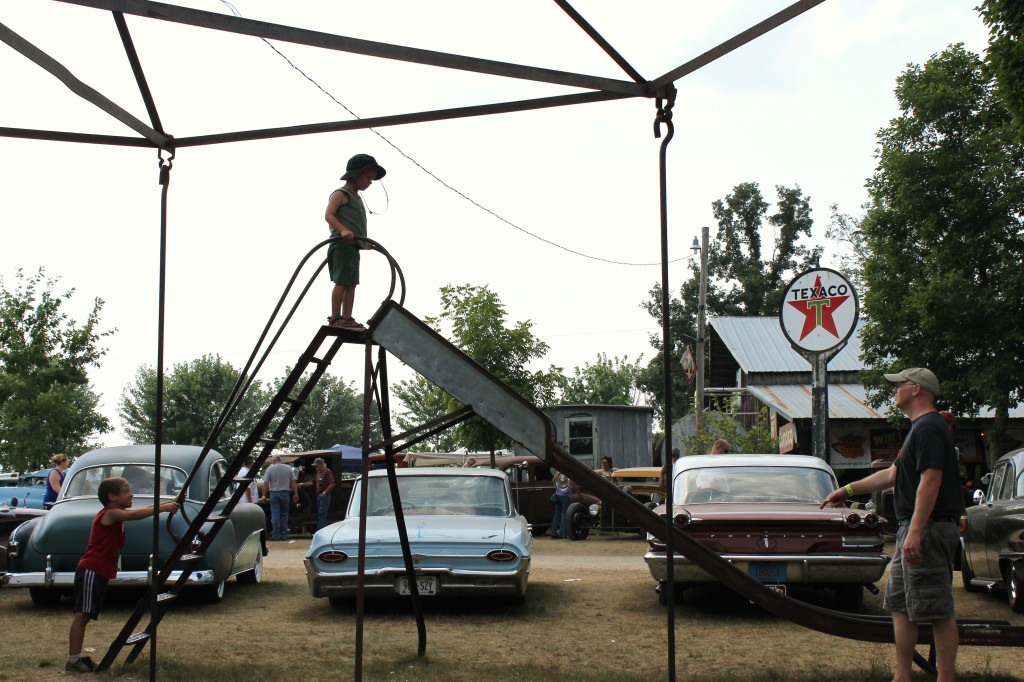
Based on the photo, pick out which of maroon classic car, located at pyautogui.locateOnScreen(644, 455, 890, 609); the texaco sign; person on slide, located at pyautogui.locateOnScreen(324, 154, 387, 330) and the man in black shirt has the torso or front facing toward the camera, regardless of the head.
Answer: the texaco sign

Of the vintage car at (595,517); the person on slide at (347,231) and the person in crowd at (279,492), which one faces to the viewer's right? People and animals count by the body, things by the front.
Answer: the person on slide at (347,231)

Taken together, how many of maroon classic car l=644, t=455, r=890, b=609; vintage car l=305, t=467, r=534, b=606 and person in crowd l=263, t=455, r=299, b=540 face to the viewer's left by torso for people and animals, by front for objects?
0

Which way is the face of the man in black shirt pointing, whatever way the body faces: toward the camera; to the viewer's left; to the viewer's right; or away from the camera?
to the viewer's left

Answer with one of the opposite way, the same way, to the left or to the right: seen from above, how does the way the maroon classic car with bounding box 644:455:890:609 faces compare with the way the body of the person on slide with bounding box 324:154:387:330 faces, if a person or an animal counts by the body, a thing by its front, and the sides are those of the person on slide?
to the left

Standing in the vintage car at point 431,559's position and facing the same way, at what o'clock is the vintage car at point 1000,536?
the vintage car at point 1000,536 is roughly at 3 o'clock from the vintage car at point 431,559.

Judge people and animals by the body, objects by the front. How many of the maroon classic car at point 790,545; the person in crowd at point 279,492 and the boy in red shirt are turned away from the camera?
2

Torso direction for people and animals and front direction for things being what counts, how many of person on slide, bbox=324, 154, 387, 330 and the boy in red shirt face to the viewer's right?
2

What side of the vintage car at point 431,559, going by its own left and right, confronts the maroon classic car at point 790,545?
right

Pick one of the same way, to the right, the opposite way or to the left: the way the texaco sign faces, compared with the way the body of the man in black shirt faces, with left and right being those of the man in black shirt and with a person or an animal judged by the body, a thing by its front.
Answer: to the left

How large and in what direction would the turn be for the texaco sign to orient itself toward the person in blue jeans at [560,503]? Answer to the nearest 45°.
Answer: approximately 135° to its right

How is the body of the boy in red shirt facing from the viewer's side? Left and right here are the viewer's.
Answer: facing to the right of the viewer

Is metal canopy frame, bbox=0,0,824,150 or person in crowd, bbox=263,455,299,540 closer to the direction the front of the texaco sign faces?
the metal canopy frame

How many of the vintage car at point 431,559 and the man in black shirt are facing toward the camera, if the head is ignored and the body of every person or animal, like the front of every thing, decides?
0

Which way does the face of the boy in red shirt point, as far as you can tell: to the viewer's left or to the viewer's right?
to the viewer's right

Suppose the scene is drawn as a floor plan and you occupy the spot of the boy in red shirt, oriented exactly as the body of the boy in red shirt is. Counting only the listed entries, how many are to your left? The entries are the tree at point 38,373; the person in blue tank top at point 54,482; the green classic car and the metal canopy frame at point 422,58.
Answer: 3

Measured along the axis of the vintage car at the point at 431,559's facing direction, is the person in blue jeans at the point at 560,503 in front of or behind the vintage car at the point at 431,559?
in front

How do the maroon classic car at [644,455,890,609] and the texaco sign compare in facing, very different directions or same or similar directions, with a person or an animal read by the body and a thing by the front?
very different directions

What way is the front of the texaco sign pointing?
toward the camera

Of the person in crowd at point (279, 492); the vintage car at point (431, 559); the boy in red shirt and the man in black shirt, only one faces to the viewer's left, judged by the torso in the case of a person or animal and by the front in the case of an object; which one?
the man in black shirt

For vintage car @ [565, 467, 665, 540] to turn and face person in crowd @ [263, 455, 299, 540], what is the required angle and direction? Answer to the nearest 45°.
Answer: approximately 45° to its right

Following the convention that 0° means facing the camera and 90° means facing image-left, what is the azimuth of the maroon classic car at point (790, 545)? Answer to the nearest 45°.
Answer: approximately 180°
